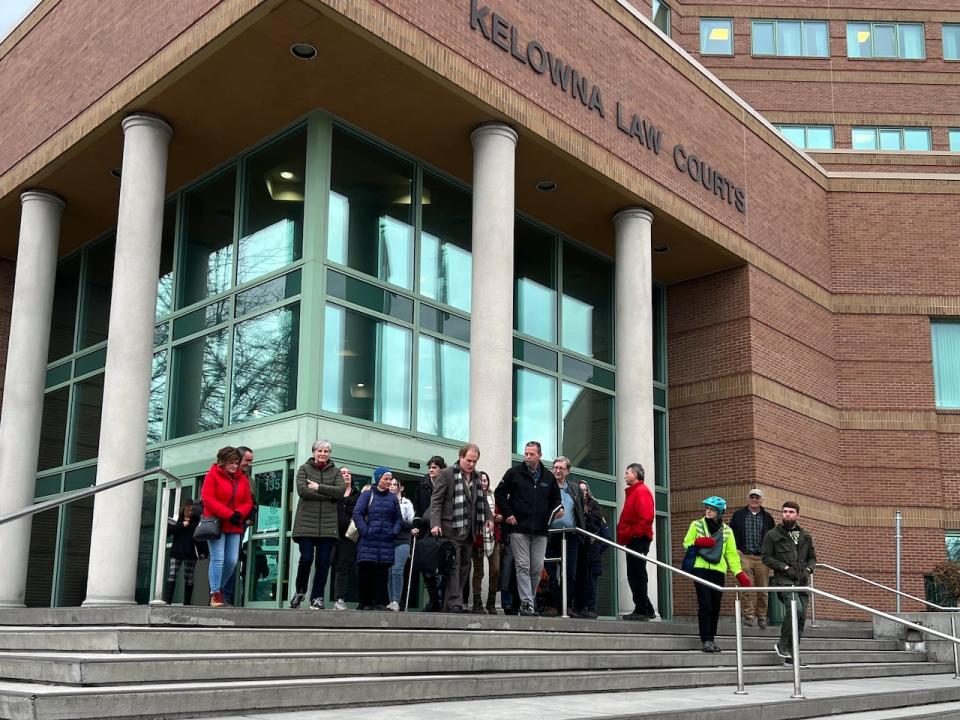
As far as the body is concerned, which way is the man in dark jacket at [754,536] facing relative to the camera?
toward the camera

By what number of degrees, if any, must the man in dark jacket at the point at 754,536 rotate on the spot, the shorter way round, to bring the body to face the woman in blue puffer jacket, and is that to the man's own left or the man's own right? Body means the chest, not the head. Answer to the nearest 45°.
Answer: approximately 45° to the man's own right

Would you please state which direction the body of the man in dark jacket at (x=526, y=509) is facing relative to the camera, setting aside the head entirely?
toward the camera

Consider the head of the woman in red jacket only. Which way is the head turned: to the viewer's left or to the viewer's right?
to the viewer's right

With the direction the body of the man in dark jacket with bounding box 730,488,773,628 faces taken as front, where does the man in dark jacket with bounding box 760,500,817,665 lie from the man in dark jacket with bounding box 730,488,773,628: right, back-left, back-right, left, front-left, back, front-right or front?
front

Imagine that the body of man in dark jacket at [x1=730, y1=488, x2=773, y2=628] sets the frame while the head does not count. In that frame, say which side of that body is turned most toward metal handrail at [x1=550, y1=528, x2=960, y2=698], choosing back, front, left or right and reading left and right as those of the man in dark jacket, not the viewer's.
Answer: front

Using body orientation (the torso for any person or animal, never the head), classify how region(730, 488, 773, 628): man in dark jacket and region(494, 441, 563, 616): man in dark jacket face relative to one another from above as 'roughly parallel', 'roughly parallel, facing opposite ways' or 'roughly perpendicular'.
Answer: roughly parallel

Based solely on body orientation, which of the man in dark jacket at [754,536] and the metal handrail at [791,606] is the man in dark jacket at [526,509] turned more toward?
the metal handrail

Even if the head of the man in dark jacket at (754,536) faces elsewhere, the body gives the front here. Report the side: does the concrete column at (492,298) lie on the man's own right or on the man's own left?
on the man's own right

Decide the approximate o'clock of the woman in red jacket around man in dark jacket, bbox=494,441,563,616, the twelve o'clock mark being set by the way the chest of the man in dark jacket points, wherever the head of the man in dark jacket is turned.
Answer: The woman in red jacket is roughly at 2 o'clock from the man in dark jacket.

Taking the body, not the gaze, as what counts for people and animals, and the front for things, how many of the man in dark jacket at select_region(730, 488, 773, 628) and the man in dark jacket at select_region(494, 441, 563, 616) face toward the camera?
2

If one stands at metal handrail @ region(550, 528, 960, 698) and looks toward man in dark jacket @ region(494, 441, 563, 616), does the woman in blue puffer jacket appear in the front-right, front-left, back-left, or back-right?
front-left

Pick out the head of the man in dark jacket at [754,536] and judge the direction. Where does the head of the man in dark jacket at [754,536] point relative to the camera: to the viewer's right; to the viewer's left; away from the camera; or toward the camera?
toward the camera
